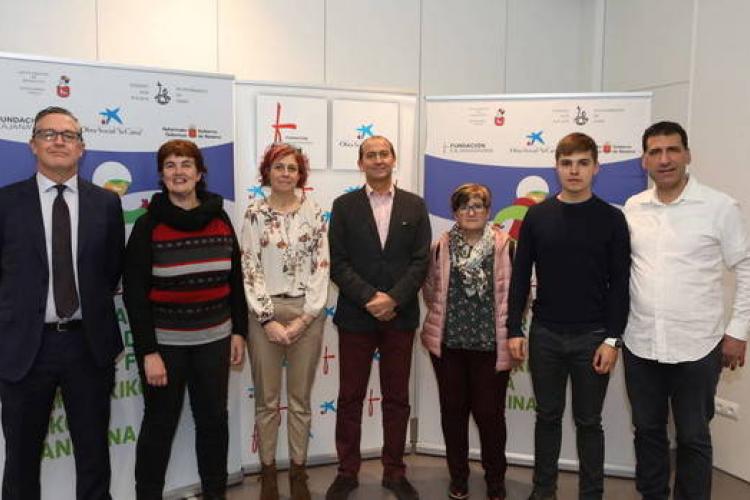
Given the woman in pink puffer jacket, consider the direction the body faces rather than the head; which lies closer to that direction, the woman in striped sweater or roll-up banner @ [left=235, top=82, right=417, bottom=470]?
the woman in striped sweater

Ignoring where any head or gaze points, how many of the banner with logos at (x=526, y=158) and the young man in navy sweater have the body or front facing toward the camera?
2

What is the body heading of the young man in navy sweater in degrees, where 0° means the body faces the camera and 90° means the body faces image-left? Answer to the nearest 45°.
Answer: approximately 0°

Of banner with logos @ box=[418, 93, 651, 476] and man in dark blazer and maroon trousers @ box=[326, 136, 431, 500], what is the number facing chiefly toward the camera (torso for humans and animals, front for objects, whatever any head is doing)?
2

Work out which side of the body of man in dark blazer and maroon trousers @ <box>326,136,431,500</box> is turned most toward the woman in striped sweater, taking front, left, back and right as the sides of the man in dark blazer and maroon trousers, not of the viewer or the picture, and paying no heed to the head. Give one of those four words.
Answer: right

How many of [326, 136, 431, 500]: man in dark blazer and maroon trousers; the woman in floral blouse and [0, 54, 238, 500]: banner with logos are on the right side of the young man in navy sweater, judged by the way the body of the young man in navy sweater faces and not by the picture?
3

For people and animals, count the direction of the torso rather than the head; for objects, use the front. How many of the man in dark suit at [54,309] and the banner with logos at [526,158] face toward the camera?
2
